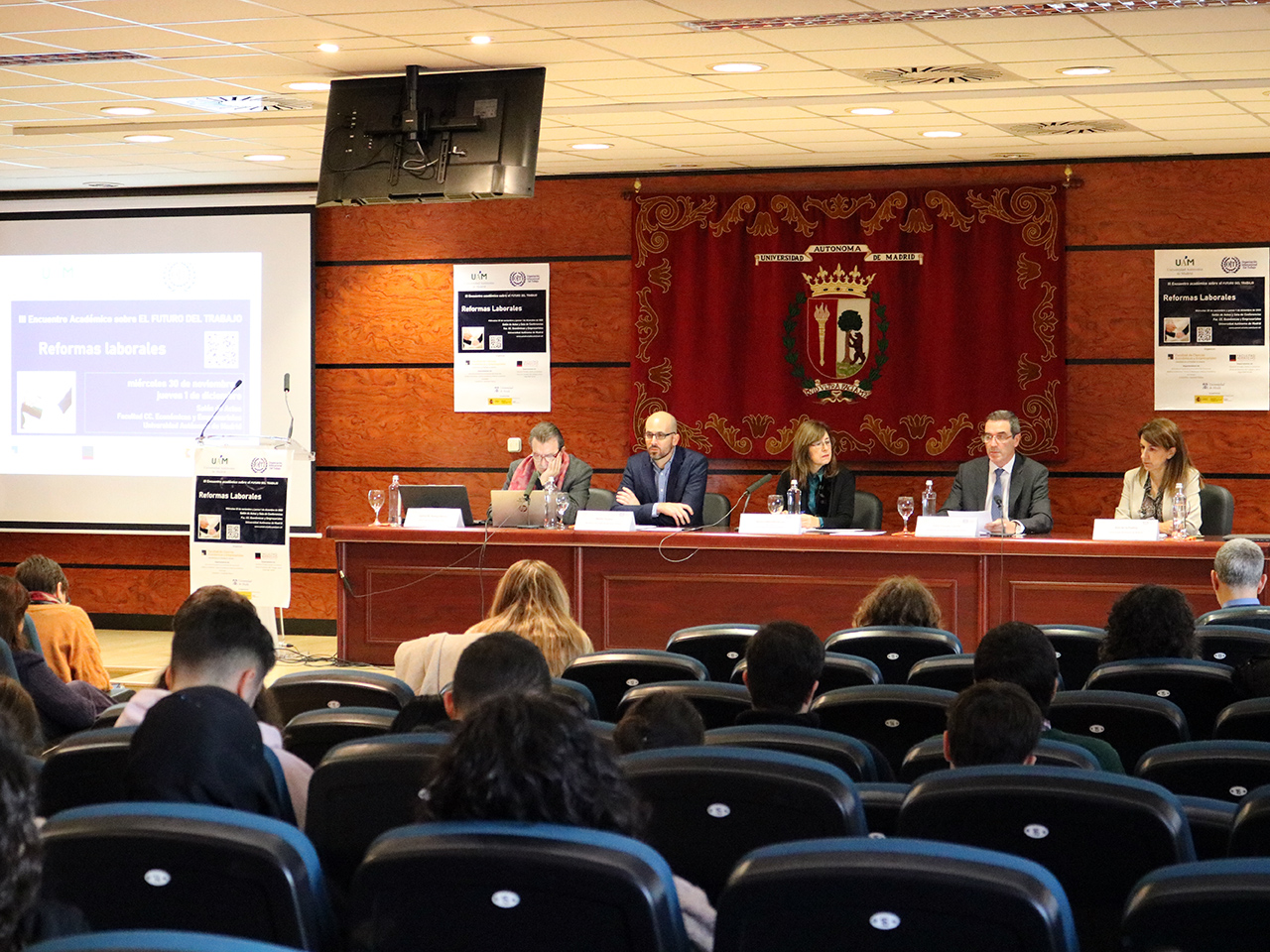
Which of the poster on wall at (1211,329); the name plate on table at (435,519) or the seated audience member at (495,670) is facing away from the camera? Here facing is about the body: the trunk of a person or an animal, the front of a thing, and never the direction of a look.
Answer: the seated audience member

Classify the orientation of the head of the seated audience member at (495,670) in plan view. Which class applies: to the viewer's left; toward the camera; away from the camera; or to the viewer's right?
away from the camera

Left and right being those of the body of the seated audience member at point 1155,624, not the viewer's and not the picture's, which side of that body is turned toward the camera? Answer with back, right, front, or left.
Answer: back

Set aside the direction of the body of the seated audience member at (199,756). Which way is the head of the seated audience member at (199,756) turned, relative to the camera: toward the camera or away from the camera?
away from the camera

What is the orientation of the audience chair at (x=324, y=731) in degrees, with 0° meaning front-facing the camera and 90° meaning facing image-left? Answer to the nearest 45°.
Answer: approximately 180°

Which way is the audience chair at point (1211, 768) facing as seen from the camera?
away from the camera

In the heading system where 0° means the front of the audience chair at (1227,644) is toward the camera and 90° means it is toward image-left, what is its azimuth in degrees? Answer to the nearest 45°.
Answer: approximately 180°

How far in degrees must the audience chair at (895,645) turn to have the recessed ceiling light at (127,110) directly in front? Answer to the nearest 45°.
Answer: approximately 45° to its left

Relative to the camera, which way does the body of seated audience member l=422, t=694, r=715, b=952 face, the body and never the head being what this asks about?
away from the camera

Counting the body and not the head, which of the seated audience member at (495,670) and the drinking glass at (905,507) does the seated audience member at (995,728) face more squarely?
the drinking glass

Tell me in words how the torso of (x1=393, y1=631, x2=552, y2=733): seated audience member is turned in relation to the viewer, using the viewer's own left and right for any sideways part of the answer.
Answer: facing away from the viewer

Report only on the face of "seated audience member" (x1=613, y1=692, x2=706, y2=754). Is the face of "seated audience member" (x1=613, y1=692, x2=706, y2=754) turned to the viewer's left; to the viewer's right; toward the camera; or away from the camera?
away from the camera

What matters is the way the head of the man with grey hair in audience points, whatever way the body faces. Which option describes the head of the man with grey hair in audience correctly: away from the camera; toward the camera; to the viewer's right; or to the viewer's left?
away from the camera

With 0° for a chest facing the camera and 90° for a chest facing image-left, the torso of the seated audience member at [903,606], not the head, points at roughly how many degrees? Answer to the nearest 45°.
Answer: approximately 180°
